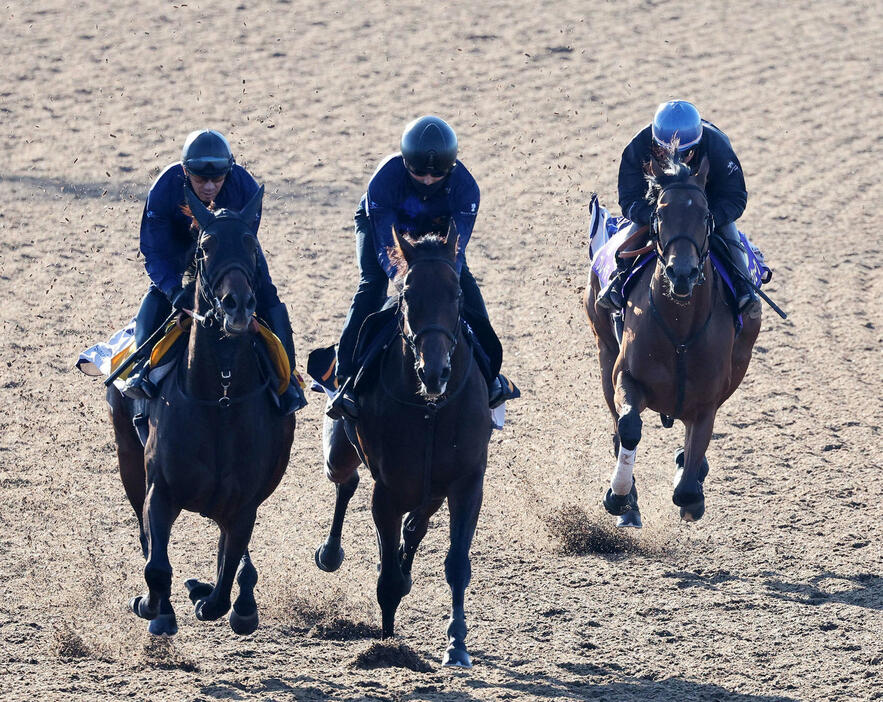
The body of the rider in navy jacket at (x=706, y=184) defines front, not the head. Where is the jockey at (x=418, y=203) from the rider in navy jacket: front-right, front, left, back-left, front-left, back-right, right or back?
front-right

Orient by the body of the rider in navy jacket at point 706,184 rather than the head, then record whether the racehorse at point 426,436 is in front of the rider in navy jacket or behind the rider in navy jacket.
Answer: in front

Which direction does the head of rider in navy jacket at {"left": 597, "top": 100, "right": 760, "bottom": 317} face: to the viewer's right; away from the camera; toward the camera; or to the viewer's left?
toward the camera

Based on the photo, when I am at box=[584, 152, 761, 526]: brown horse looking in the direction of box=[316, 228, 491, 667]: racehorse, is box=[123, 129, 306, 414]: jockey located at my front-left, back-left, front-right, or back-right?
front-right

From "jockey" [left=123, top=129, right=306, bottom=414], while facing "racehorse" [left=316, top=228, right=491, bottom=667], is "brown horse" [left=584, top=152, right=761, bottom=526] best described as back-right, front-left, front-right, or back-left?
front-left

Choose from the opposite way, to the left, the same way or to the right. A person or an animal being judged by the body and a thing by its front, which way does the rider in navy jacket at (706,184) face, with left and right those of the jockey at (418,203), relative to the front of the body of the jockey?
the same way

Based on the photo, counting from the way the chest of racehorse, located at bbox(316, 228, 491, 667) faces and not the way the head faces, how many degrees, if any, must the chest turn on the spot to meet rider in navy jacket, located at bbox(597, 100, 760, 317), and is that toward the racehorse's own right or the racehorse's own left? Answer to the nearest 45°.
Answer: approximately 135° to the racehorse's own left

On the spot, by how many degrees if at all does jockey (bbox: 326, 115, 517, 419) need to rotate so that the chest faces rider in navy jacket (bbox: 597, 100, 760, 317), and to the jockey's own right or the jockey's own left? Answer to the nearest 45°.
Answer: approximately 135° to the jockey's own left

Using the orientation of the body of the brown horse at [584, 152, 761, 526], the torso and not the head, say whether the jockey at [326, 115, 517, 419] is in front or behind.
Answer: in front

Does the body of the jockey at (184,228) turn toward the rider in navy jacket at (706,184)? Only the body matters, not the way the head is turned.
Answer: no

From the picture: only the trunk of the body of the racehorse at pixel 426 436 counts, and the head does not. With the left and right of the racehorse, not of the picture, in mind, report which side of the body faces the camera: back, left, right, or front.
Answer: front

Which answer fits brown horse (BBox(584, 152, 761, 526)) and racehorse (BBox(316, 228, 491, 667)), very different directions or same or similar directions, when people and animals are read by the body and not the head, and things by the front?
same or similar directions

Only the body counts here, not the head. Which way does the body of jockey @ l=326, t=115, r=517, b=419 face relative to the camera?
toward the camera

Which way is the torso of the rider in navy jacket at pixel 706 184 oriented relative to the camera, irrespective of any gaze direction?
toward the camera
